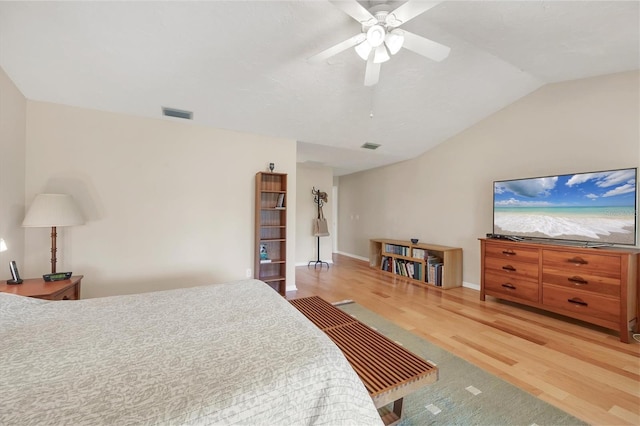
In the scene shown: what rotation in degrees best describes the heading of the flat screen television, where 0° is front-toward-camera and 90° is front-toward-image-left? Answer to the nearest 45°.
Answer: approximately 45°

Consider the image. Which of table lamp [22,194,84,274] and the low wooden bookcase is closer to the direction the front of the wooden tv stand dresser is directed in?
the table lamp

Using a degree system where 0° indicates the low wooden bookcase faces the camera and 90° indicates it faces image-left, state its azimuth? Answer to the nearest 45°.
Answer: approximately 45°

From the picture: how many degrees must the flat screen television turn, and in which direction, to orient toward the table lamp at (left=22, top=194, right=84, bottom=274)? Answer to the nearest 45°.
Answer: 0° — it already faces it

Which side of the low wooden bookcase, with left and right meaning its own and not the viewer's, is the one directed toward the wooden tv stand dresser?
left

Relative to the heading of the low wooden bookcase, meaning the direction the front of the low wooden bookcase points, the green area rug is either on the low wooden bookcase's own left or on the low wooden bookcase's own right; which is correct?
on the low wooden bookcase's own left

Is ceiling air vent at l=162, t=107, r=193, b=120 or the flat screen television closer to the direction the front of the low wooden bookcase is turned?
the ceiling air vent

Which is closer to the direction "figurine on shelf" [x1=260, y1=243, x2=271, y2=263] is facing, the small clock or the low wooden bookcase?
the small clock

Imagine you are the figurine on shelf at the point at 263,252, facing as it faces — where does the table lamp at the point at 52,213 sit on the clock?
The table lamp is roughly at 2 o'clock from the figurine on shelf.
